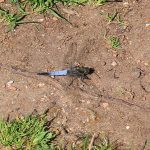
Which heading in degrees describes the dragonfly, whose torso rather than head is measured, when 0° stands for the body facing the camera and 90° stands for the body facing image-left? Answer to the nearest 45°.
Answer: approximately 270°
